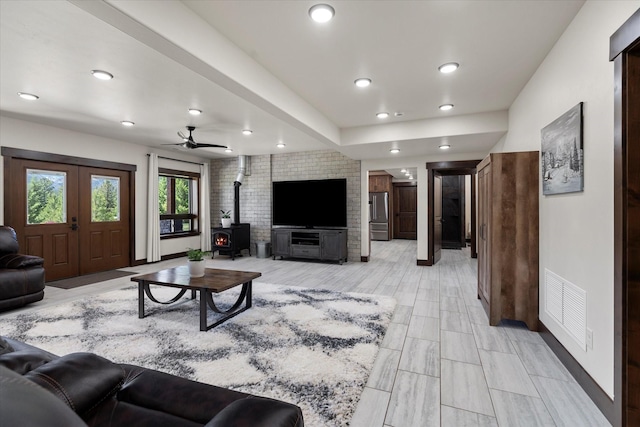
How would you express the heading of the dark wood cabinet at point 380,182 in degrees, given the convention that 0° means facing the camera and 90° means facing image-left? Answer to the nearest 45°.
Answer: approximately 0°

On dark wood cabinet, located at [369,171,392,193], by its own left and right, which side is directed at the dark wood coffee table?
front

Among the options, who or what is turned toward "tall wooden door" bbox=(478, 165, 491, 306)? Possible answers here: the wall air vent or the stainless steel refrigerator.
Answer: the stainless steel refrigerator

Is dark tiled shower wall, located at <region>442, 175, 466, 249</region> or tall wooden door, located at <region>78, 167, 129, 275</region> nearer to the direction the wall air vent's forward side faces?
the tall wooden door

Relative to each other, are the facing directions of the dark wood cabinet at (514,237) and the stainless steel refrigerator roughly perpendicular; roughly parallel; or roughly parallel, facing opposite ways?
roughly perpendicular

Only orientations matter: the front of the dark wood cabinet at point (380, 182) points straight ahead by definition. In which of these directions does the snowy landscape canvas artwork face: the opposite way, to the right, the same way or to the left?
to the right

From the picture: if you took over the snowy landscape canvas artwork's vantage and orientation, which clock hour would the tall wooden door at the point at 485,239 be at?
The tall wooden door is roughly at 3 o'clock from the snowy landscape canvas artwork.

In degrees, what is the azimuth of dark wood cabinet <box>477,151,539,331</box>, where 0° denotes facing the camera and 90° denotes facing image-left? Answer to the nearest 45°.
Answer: approximately 90°

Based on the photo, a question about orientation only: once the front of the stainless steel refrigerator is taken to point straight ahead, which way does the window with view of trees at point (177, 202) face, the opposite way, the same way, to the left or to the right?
to the left

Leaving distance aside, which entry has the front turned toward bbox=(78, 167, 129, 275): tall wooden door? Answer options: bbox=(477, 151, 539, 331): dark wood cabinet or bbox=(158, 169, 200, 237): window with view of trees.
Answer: the dark wood cabinet
